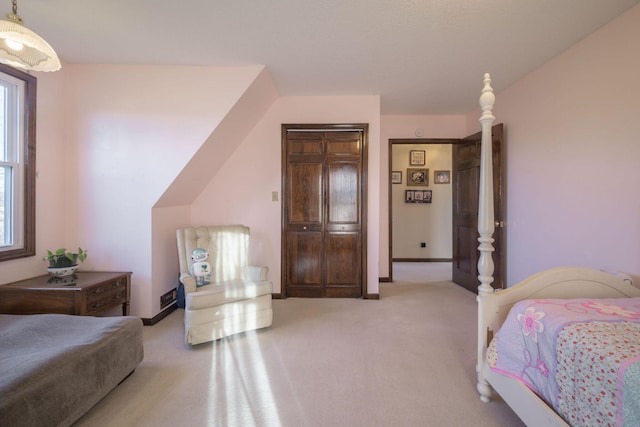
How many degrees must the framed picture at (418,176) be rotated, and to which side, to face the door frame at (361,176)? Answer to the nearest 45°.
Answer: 0° — it already faces it

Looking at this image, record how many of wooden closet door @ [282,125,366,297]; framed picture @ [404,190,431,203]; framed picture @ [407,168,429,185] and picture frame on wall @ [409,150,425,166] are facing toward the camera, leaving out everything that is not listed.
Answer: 4

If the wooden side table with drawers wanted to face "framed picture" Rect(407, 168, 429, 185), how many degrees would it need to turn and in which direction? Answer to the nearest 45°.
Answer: approximately 45° to its left

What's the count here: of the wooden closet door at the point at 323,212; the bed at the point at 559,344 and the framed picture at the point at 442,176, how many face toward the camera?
2

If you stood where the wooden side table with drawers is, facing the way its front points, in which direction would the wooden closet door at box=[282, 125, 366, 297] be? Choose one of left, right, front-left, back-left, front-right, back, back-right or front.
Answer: front-left

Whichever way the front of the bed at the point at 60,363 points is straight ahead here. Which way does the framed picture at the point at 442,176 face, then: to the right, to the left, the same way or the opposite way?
to the right

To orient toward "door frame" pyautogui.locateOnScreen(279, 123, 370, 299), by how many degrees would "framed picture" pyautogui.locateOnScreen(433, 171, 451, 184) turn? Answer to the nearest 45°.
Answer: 0° — it already faces it

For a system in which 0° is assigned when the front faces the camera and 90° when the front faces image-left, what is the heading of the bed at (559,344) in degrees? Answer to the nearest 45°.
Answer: approximately 135°

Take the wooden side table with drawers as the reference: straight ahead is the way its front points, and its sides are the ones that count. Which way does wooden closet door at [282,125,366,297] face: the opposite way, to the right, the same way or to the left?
to the right

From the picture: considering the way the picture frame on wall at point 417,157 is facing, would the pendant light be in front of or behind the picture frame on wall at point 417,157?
in front

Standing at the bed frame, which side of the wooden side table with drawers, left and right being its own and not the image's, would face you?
front

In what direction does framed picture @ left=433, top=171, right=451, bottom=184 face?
toward the camera

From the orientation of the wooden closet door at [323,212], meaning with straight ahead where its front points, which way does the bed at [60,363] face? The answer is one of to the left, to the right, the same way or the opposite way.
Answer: to the left
